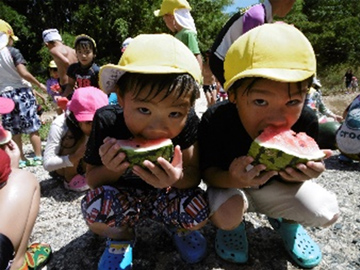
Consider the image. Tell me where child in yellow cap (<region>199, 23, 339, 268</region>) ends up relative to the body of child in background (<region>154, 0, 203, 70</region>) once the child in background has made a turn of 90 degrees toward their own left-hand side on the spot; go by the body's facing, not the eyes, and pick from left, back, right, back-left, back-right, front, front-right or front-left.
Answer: front

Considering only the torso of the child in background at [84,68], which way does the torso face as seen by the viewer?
toward the camera

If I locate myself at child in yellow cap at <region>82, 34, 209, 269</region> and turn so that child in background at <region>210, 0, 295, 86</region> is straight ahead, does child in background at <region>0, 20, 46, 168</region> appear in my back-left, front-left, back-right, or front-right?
front-left

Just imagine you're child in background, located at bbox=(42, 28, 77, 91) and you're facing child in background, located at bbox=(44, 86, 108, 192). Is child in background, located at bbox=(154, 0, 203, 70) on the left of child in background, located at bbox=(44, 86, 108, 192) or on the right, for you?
left

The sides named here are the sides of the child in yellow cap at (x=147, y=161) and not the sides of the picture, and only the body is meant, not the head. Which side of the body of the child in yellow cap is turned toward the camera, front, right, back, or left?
front

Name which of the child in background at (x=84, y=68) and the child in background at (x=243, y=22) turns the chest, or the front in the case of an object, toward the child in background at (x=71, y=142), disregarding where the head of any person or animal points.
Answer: the child in background at (x=84, y=68)
